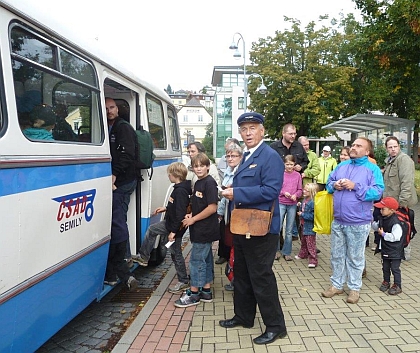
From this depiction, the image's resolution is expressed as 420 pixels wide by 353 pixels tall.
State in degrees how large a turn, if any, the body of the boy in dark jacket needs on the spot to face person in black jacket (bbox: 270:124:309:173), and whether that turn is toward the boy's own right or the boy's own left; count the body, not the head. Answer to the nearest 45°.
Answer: approximately 135° to the boy's own right

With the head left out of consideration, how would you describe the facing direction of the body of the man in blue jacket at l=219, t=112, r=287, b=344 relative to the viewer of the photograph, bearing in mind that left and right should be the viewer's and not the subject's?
facing the viewer and to the left of the viewer

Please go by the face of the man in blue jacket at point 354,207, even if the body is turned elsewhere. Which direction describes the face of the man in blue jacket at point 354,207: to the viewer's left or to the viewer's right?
to the viewer's left

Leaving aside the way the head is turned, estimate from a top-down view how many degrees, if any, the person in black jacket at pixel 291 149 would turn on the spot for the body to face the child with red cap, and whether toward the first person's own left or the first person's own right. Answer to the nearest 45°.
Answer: approximately 45° to the first person's own left

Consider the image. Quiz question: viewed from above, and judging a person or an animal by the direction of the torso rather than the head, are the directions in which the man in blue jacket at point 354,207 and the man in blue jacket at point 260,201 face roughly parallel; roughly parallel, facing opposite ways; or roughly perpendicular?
roughly parallel

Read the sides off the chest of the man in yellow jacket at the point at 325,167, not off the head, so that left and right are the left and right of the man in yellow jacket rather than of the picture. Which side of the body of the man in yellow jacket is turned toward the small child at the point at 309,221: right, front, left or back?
front

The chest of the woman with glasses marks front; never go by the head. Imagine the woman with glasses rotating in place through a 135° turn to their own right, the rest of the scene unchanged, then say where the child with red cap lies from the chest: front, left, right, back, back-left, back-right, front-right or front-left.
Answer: right

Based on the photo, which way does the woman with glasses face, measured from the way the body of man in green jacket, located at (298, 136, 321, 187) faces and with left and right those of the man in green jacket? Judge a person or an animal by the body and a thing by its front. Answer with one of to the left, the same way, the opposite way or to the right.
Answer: the same way

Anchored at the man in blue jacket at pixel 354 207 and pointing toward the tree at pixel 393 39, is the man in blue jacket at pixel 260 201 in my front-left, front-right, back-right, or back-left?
back-left

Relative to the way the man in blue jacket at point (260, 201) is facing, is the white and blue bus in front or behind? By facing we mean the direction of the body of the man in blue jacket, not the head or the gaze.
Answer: in front

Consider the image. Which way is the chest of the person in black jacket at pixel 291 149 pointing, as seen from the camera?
toward the camera

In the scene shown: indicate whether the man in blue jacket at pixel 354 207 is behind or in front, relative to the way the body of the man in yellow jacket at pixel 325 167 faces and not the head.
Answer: in front

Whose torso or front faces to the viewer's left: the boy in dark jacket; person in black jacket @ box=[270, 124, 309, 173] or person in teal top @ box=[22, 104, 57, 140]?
the boy in dark jacket

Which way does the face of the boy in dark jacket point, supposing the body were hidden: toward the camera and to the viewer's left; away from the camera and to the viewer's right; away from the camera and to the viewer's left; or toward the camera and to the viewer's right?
away from the camera and to the viewer's left

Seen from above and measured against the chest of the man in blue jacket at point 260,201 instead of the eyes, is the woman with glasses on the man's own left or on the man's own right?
on the man's own right
